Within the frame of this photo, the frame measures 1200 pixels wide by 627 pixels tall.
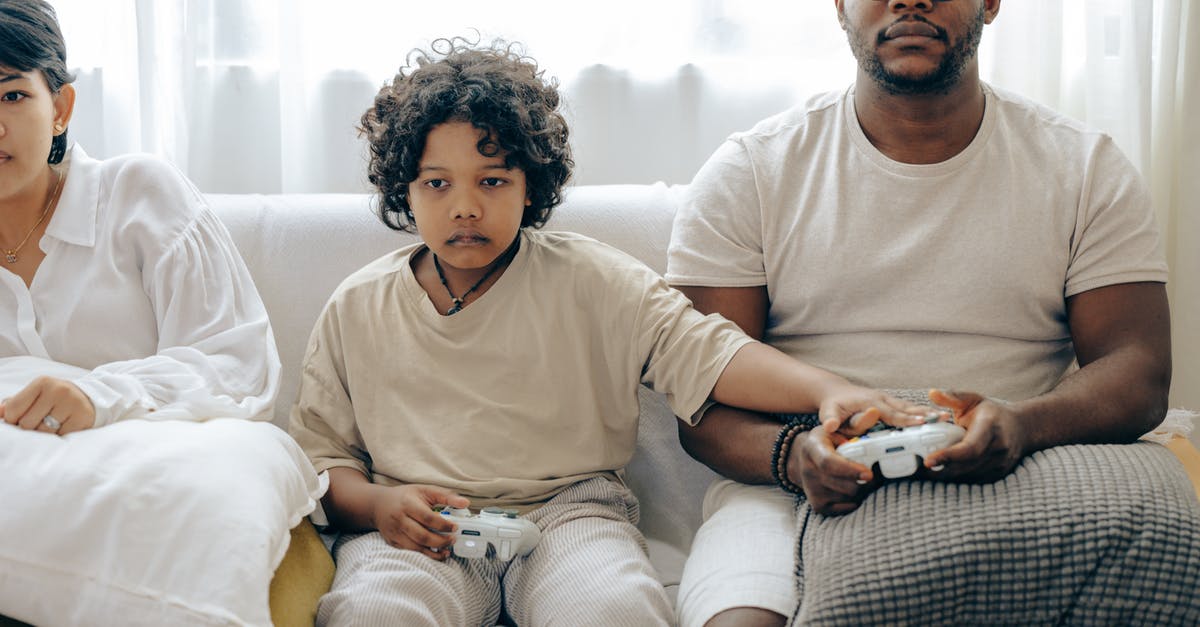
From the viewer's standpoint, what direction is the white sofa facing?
toward the camera

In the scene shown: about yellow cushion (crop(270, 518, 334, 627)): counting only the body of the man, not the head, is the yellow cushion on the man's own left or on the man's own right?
on the man's own right

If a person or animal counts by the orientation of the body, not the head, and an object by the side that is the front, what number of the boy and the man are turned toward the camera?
2
